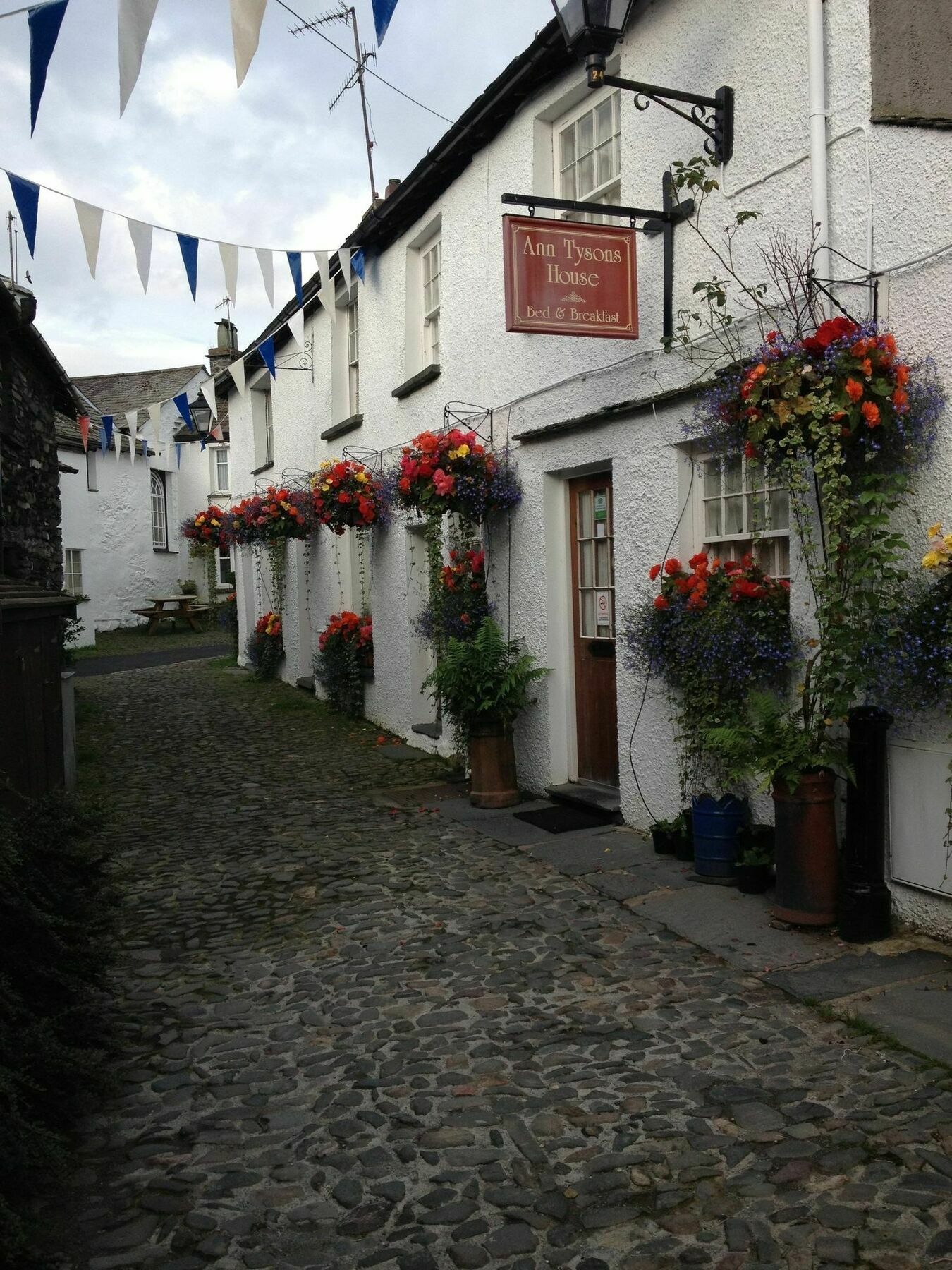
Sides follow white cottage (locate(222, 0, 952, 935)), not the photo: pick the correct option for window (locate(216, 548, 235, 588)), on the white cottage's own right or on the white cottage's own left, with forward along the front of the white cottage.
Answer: on the white cottage's own right

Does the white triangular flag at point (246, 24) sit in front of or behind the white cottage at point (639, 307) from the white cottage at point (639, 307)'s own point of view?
in front

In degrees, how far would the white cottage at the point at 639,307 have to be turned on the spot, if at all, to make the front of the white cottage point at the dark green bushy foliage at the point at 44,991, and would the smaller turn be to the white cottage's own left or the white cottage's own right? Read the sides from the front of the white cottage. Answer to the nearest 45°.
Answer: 0° — it already faces it

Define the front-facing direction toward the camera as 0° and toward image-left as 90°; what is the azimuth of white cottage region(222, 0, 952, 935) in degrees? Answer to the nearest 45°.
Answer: approximately 45°

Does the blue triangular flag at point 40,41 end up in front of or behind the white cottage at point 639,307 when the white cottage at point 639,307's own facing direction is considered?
in front

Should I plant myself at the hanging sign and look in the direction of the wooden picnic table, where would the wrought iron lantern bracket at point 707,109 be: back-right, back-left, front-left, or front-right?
back-right

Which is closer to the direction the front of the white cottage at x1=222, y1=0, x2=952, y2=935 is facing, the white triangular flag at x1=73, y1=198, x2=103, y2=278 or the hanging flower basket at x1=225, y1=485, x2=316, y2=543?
the white triangular flag

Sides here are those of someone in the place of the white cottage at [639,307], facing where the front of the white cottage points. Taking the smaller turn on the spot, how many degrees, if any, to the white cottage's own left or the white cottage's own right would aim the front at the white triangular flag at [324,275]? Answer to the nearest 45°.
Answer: approximately 90° to the white cottage's own right

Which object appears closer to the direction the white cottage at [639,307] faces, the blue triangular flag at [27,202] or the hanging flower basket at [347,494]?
the blue triangular flag

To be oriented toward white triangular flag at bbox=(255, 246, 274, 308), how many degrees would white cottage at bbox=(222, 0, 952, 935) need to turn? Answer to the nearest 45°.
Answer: approximately 90° to its right
